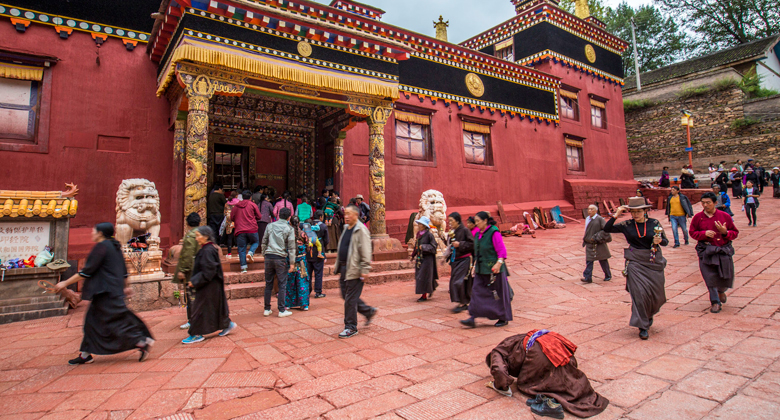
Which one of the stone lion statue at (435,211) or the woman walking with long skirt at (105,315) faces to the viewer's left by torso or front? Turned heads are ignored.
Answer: the woman walking with long skirt

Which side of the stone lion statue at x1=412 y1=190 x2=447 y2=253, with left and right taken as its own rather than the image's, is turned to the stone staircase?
right

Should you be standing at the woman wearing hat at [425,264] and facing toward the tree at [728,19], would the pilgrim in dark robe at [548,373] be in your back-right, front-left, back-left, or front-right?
back-right

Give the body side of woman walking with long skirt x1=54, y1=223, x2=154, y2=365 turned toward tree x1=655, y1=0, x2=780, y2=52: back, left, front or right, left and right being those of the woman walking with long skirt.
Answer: back

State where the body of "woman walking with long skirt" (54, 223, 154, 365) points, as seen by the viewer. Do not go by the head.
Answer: to the viewer's left

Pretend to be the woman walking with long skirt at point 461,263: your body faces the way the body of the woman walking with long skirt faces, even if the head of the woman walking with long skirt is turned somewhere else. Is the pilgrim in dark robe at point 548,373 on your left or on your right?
on your left

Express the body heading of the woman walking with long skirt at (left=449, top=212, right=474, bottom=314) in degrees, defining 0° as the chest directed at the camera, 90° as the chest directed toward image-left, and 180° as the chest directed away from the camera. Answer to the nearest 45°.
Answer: approximately 45°

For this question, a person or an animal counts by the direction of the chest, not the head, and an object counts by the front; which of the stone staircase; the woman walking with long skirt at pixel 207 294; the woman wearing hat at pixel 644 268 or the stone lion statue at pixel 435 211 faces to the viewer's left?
the woman walking with long skirt

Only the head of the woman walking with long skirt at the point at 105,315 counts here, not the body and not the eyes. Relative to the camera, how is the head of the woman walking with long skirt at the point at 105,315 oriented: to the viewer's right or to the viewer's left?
to the viewer's left

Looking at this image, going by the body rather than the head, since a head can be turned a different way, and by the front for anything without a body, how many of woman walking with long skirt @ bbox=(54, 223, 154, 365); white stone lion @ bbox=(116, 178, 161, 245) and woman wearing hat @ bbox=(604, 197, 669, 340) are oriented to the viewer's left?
1

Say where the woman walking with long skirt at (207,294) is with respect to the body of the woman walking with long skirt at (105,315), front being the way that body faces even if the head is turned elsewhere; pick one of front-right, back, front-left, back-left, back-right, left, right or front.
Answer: back

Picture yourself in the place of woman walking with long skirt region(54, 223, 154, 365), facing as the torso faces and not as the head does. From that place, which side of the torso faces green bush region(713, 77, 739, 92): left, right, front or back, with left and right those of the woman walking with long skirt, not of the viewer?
back

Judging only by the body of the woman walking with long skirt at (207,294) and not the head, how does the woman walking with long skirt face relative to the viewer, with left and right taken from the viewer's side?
facing to the left of the viewer
